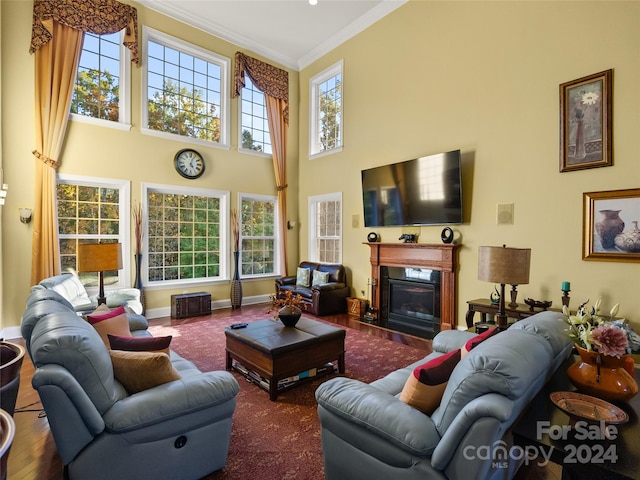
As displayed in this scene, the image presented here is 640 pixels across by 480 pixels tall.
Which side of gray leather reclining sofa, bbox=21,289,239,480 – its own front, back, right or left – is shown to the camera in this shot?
right

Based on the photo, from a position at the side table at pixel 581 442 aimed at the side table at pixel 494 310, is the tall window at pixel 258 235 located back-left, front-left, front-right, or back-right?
front-left

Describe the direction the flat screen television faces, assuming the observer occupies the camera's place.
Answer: facing the viewer and to the left of the viewer

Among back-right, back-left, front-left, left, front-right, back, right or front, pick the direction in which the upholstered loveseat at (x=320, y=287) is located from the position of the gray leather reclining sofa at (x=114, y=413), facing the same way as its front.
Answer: front-left

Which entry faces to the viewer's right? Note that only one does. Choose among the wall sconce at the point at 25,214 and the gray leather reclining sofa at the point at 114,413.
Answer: the gray leather reclining sofa

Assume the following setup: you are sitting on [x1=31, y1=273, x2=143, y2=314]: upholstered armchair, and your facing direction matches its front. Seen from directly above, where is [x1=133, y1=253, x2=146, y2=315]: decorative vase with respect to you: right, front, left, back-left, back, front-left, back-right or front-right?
left

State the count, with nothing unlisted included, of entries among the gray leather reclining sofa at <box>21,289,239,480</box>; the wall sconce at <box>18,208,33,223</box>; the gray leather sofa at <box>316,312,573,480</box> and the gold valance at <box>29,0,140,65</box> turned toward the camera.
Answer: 2

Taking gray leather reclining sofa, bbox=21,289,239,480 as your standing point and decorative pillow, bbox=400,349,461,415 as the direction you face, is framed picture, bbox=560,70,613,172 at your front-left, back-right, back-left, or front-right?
front-left

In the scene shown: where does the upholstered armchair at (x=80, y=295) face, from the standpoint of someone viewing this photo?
facing the viewer and to the right of the viewer

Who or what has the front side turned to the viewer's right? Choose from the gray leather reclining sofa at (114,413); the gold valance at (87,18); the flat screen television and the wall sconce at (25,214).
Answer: the gray leather reclining sofa

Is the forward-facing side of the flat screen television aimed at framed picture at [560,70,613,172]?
no

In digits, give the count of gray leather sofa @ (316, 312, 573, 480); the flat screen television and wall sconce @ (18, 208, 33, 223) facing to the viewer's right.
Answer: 0

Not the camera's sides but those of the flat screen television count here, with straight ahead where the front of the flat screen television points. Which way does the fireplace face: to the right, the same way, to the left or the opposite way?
the same way

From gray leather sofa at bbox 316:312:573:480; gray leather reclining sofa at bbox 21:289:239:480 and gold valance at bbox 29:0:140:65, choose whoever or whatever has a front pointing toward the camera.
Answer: the gold valance

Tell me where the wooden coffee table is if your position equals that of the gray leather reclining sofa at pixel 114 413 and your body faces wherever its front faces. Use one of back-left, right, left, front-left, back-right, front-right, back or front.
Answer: front-left

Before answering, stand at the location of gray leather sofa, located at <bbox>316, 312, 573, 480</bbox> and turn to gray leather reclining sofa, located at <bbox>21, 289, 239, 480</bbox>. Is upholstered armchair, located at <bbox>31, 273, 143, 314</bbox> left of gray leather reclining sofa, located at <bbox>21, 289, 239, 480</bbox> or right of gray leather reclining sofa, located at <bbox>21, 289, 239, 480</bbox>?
right

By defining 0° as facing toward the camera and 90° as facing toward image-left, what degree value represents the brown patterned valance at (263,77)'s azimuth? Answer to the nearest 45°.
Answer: approximately 315°

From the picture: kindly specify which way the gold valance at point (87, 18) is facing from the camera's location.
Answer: facing the viewer

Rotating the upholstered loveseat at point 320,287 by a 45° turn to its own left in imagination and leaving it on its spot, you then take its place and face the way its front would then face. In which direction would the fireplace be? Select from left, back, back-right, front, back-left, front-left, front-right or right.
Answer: front-left
